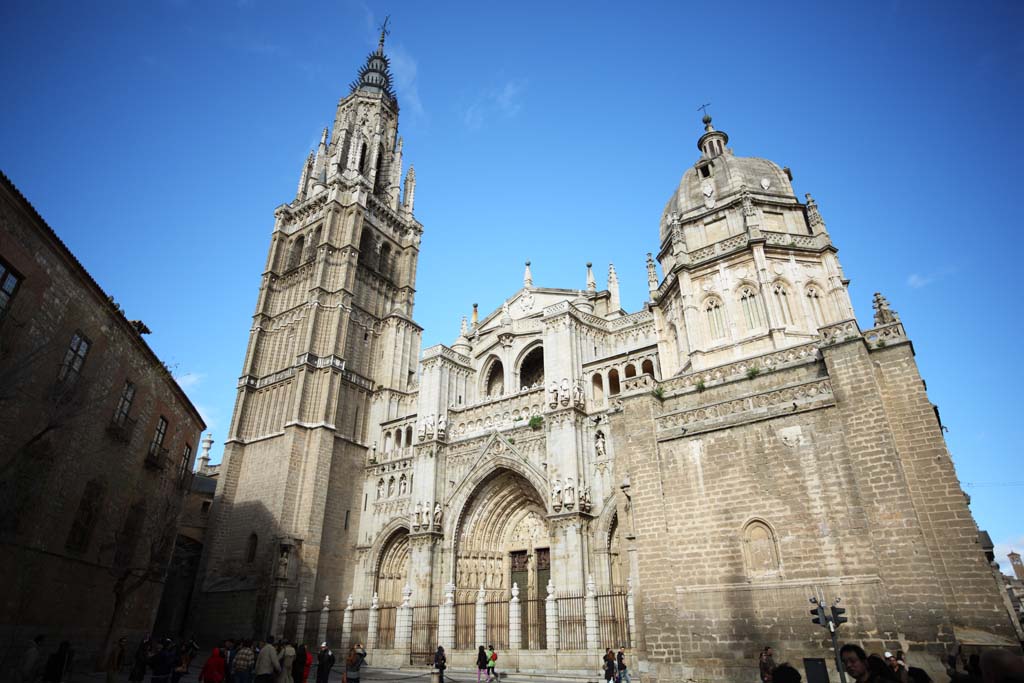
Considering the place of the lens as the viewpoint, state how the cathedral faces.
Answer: facing the viewer and to the left of the viewer

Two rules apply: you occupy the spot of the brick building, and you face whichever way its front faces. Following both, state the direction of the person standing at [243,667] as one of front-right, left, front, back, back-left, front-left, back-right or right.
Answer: front

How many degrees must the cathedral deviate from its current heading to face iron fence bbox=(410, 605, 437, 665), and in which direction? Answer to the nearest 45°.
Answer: approximately 45° to its right

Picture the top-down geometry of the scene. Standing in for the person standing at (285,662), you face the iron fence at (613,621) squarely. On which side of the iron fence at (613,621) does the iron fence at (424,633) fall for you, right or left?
left

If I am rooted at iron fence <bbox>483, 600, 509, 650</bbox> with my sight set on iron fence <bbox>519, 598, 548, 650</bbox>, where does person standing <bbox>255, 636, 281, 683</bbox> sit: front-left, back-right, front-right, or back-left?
back-right

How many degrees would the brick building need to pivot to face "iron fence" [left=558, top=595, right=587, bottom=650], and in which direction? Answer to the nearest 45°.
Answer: approximately 45° to its left

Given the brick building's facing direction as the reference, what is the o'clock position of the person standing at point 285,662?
The person standing is roughly at 12 o'clock from the brick building.

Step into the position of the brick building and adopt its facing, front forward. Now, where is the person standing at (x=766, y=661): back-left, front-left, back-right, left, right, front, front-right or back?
front

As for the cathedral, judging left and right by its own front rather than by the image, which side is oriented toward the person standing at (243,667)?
front

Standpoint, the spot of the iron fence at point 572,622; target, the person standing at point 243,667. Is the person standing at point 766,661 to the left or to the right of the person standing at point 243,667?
left

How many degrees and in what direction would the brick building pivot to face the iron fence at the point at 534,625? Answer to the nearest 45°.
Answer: approximately 45° to its left

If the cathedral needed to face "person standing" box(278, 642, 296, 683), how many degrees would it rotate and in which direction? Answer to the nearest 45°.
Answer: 0° — it already faces them

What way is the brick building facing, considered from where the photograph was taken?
facing the viewer and to the right of the viewer
